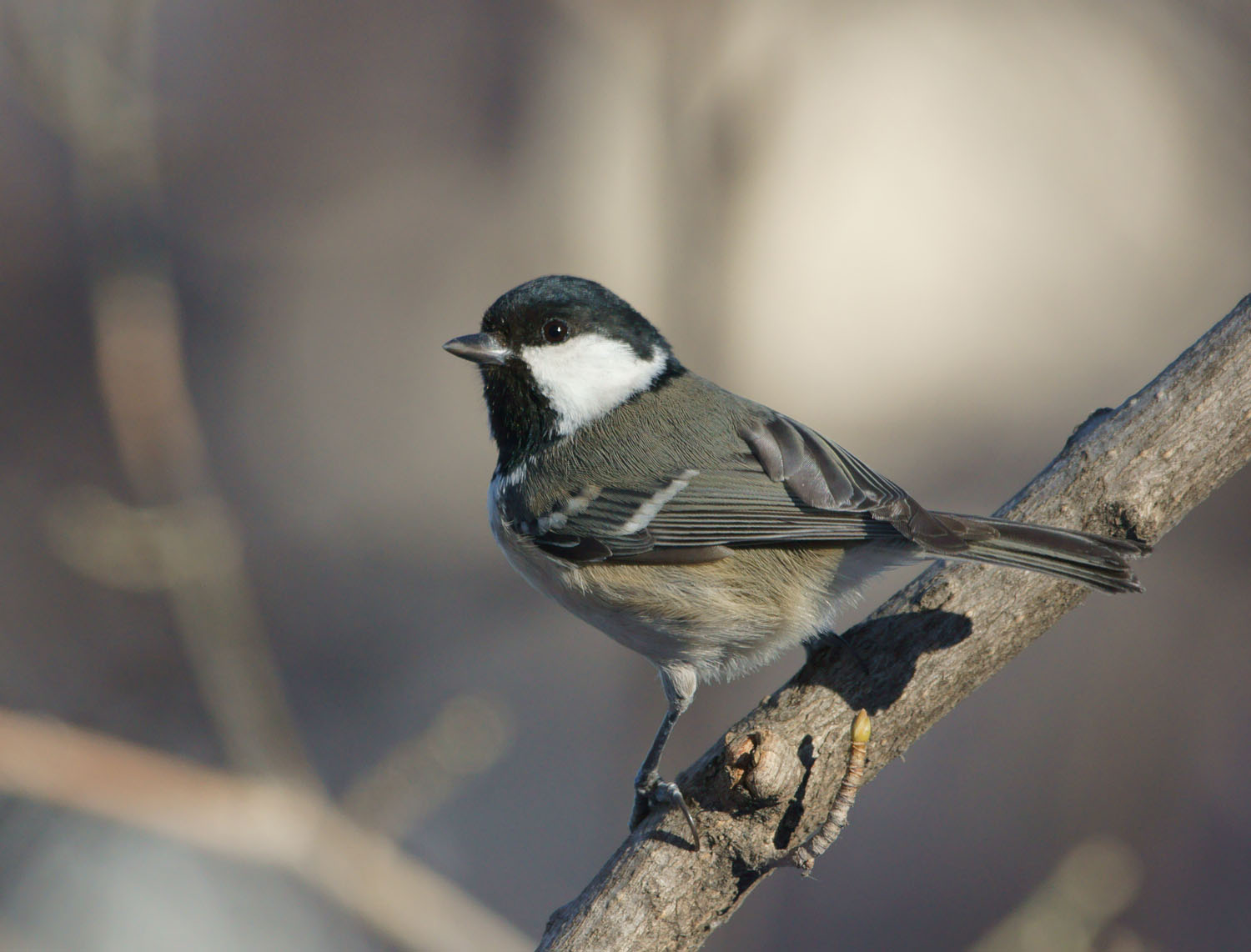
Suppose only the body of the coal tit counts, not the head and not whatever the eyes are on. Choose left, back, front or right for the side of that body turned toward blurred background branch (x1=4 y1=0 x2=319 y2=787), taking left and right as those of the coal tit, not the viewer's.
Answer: right

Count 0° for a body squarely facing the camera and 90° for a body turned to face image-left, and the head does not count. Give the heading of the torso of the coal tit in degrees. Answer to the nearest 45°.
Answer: approximately 90°
